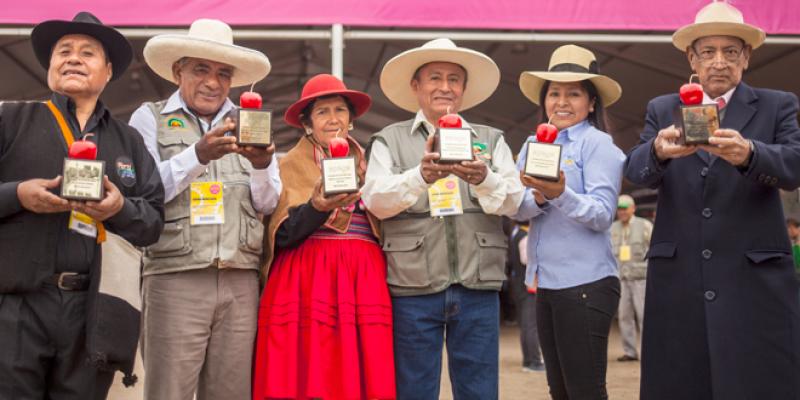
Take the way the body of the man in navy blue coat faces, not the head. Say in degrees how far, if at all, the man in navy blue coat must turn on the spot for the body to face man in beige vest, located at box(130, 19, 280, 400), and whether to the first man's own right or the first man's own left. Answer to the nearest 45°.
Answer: approximately 90° to the first man's own right

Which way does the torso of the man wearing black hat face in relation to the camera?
toward the camera

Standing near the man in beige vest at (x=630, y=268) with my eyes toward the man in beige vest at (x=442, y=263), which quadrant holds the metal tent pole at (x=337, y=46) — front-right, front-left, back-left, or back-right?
front-right

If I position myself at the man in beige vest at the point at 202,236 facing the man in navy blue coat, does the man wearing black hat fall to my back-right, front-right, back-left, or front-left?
back-right

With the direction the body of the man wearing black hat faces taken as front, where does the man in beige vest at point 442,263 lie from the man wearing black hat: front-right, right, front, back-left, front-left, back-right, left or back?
left

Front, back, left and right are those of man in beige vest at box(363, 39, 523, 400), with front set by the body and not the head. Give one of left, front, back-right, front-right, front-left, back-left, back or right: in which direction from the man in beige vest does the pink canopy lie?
back

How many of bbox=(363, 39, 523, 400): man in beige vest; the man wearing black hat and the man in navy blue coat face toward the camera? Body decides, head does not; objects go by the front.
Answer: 3

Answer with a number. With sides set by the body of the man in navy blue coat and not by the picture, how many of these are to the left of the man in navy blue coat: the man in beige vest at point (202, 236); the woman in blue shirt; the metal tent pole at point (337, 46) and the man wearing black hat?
0

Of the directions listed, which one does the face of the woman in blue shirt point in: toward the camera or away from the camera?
toward the camera

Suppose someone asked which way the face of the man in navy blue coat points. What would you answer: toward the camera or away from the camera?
toward the camera

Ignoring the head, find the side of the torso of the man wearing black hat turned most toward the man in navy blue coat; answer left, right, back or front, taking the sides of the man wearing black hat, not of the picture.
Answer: left

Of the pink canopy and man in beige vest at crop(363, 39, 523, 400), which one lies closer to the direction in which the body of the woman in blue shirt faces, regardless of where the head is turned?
the man in beige vest

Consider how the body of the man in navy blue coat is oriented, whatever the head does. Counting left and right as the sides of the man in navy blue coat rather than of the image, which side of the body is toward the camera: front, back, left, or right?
front

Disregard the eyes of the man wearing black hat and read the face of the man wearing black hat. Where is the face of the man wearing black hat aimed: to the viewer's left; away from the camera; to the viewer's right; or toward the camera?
toward the camera

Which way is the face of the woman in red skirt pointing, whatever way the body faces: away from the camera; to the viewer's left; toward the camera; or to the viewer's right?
toward the camera

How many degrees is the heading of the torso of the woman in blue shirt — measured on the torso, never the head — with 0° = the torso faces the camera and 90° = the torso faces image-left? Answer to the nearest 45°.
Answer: approximately 45°
